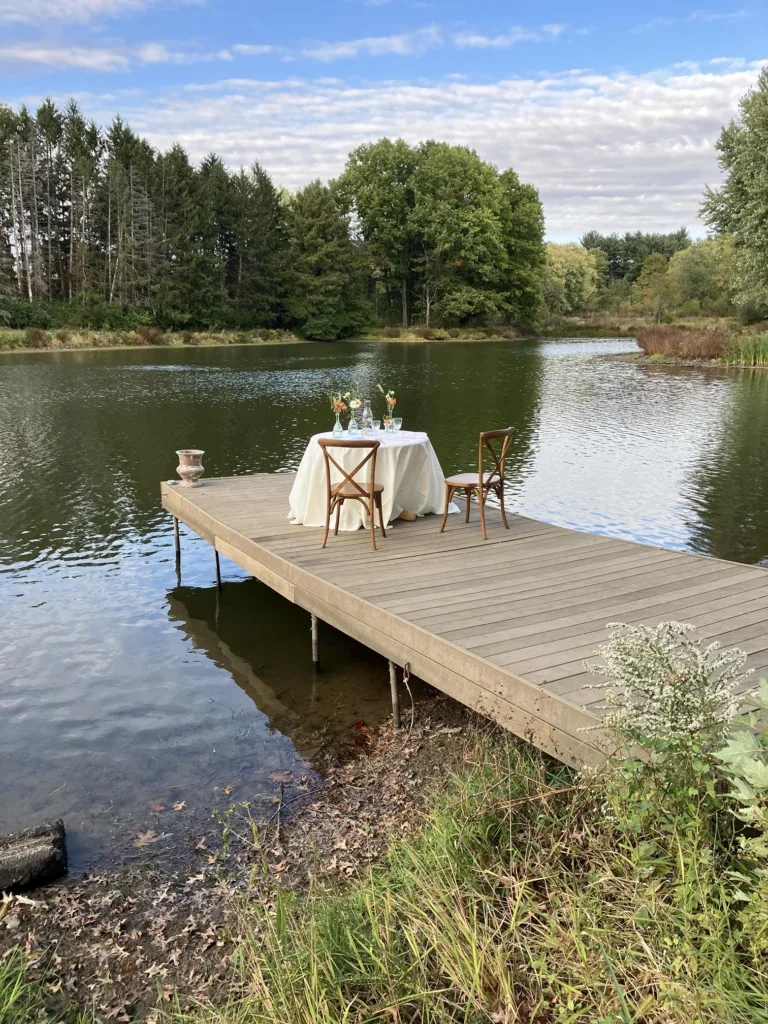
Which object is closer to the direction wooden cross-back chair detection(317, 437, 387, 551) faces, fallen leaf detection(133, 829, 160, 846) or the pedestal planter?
the pedestal planter

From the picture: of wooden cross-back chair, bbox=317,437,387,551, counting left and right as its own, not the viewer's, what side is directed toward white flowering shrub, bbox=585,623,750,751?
back

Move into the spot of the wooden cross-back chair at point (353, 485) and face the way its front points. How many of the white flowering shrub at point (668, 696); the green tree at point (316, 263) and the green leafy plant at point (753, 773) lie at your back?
2

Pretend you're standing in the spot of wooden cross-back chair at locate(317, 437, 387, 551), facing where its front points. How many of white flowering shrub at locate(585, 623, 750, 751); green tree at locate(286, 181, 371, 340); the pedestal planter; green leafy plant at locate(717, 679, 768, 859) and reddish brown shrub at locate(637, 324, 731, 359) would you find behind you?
2

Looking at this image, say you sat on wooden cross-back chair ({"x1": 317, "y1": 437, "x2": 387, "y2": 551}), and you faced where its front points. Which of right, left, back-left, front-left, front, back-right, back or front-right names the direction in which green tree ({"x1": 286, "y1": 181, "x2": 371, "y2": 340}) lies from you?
front

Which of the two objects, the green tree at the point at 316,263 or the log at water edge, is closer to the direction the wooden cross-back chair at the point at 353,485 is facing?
the green tree

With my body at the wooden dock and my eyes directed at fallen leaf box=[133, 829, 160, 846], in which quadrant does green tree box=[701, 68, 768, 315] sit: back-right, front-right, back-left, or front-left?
back-right

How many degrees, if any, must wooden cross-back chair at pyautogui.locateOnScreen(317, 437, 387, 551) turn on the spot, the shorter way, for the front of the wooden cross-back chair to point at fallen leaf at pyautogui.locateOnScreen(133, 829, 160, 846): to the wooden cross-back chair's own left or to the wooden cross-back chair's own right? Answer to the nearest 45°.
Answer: approximately 180°

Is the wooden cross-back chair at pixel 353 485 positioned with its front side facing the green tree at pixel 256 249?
yes

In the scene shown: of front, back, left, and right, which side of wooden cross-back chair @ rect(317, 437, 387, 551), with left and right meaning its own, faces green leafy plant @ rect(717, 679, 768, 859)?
back

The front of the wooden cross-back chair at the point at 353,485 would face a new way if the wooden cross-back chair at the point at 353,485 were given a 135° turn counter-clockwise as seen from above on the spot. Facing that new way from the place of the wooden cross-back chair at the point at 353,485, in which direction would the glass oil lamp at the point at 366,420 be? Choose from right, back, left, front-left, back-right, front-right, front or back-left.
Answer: back-right

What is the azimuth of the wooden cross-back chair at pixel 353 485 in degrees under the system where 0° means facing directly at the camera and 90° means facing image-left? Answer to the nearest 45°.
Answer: approximately 180°

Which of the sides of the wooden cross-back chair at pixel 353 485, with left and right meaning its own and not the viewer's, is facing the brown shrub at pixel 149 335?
front

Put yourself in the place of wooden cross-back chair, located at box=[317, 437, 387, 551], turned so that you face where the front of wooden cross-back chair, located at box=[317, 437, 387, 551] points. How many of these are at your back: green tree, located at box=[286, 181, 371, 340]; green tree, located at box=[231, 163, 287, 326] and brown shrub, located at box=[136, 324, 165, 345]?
0
